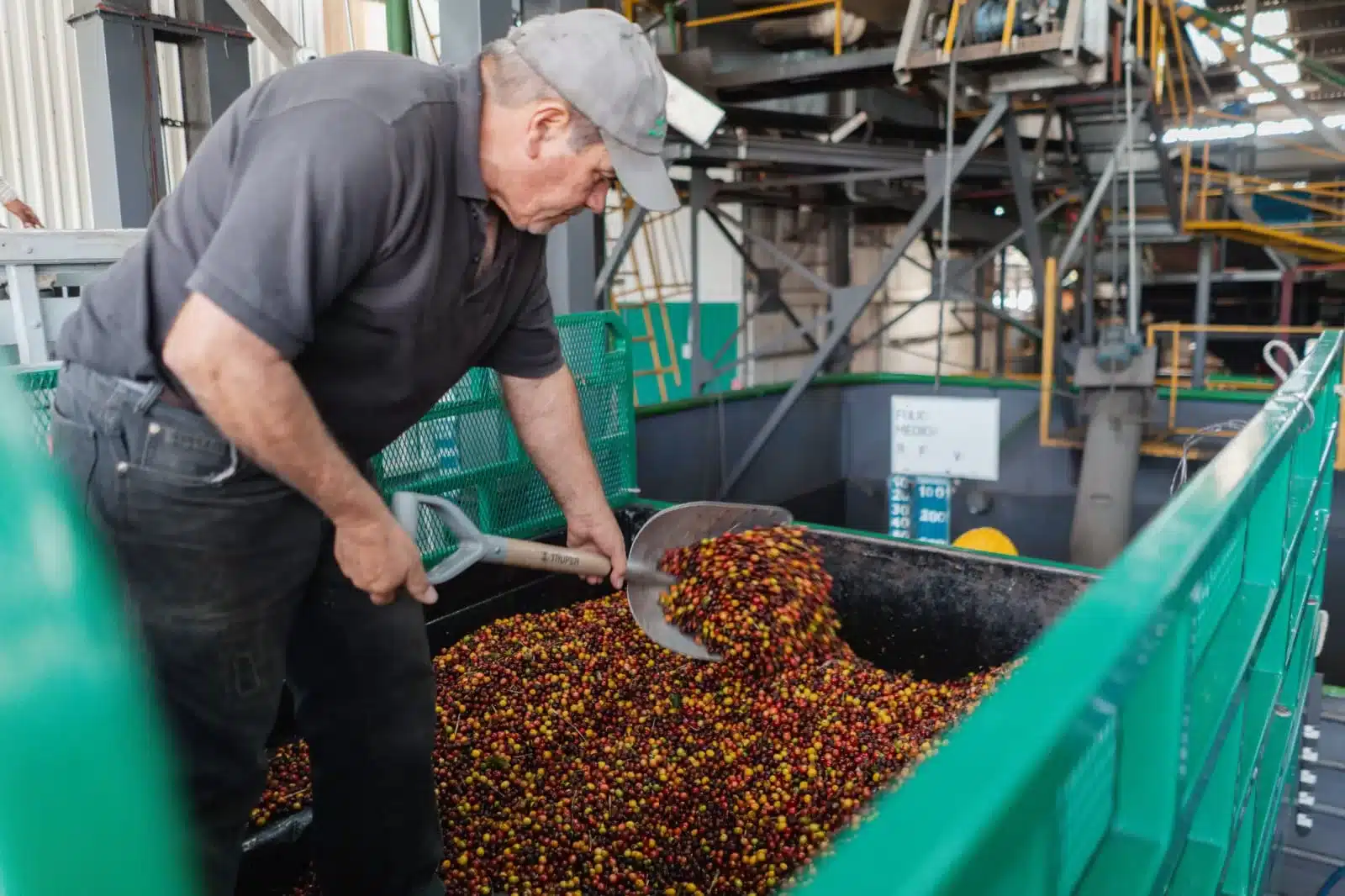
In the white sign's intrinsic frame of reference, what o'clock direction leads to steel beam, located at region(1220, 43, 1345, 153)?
The steel beam is roughly at 7 o'clock from the white sign.

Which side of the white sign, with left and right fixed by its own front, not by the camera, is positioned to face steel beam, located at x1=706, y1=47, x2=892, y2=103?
back

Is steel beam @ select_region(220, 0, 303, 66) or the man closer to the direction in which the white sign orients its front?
the man

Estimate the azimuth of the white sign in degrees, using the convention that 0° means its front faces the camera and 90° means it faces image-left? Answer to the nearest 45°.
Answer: approximately 0°

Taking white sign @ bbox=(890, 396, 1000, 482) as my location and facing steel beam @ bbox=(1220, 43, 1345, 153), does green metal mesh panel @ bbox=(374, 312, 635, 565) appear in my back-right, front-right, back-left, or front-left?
back-left

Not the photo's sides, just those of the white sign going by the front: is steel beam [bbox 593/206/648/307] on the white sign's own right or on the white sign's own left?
on the white sign's own right

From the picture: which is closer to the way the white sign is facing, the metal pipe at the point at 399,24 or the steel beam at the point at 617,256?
the metal pipe

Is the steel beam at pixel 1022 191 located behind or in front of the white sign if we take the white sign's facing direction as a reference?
behind

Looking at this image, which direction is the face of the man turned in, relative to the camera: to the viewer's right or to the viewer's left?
to the viewer's right

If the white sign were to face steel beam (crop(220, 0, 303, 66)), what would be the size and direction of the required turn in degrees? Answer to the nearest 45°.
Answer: approximately 90° to its right

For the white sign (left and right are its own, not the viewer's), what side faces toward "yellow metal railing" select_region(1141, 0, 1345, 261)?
back
